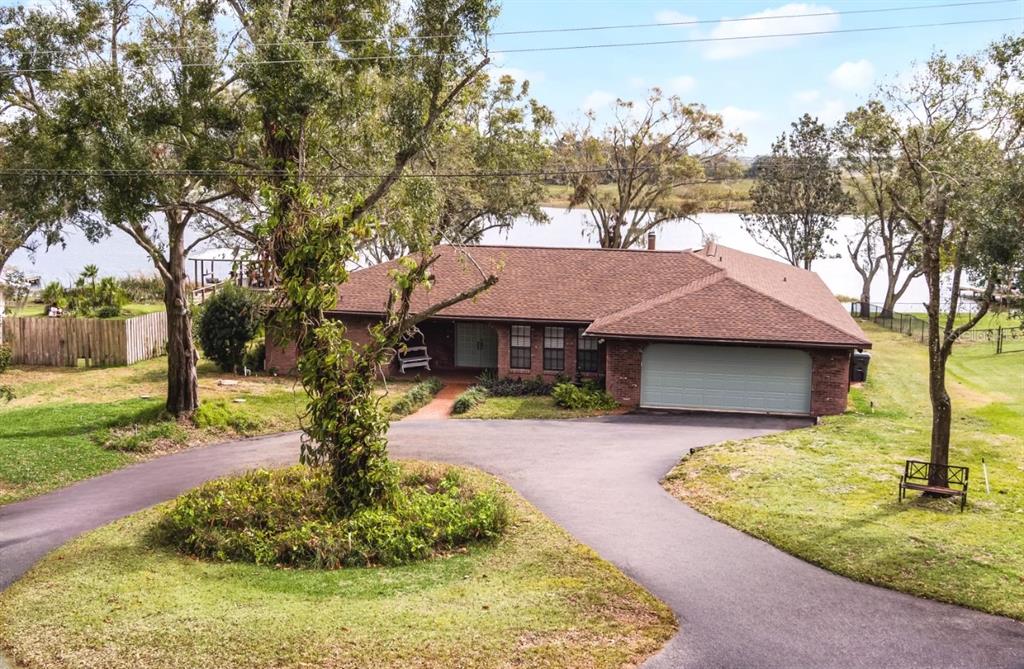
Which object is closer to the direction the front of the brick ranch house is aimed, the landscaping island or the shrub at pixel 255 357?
the landscaping island

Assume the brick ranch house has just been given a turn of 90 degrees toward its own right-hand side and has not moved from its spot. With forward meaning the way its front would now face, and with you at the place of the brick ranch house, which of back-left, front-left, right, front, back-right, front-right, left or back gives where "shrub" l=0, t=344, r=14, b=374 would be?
front

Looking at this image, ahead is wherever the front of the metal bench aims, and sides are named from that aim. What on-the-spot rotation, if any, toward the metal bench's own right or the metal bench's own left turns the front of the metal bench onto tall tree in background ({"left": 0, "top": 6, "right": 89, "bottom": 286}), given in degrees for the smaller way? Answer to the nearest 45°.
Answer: approximately 90° to the metal bench's own right

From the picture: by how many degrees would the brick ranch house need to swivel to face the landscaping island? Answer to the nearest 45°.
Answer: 0° — it already faces it

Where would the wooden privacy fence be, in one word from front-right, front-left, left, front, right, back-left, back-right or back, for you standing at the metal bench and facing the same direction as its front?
right

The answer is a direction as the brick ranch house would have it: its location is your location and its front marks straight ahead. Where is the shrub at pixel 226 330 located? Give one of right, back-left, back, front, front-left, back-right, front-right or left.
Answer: right

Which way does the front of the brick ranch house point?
toward the camera

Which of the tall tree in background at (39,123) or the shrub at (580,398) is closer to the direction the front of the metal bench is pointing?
the tall tree in background

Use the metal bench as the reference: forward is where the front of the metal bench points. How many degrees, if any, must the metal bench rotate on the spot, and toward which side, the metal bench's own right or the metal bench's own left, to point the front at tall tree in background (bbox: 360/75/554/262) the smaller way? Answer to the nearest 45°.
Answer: approximately 135° to the metal bench's own right

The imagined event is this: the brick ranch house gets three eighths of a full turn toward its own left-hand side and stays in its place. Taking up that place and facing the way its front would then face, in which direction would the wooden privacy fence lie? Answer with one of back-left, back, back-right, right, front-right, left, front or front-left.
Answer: back-left

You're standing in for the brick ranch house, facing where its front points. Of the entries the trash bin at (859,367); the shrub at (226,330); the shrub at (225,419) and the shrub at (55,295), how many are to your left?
1

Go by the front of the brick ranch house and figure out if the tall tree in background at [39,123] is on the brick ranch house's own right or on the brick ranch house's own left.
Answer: on the brick ranch house's own right
